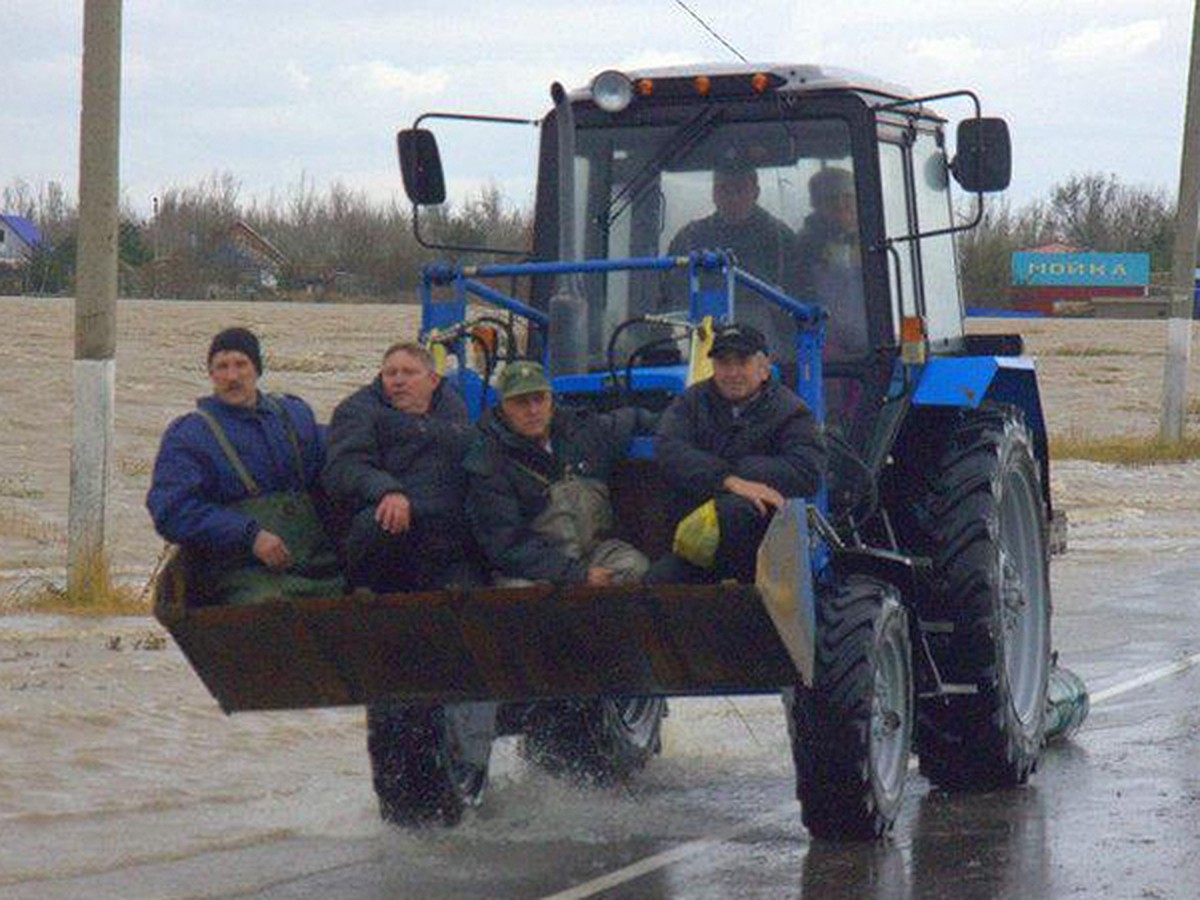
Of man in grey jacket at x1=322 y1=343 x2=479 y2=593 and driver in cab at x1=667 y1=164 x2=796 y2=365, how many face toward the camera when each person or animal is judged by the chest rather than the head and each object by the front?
2

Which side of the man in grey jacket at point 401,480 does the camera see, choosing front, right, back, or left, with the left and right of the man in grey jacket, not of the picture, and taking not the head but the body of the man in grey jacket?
front

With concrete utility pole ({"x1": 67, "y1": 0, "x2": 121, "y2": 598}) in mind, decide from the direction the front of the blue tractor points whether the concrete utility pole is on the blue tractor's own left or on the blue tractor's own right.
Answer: on the blue tractor's own right

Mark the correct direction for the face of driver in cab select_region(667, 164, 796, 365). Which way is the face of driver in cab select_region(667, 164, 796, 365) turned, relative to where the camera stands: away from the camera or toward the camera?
toward the camera

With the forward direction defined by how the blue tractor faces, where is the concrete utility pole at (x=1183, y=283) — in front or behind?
behind

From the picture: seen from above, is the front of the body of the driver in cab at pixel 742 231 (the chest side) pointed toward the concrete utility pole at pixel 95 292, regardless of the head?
no

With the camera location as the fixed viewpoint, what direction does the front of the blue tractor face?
facing the viewer and to the left of the viewer

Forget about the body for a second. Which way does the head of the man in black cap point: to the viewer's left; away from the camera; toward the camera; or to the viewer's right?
toward the camera

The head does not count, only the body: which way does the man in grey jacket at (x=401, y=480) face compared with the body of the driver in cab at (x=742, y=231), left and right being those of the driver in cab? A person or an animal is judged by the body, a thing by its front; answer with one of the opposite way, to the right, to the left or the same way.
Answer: the same way

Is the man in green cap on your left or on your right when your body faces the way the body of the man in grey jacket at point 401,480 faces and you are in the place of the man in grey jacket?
on your left

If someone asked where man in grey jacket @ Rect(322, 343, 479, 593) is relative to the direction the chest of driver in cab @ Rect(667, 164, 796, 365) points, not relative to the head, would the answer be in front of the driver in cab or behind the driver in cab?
in front

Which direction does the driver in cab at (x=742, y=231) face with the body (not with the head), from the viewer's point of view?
toward the camera

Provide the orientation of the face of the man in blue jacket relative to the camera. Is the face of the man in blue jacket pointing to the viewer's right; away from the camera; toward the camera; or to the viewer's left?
toward the camera

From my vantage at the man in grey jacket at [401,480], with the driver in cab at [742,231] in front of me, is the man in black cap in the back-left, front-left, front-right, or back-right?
front-right

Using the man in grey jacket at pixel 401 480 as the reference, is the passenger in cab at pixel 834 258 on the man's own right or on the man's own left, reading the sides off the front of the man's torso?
on the man's own left
